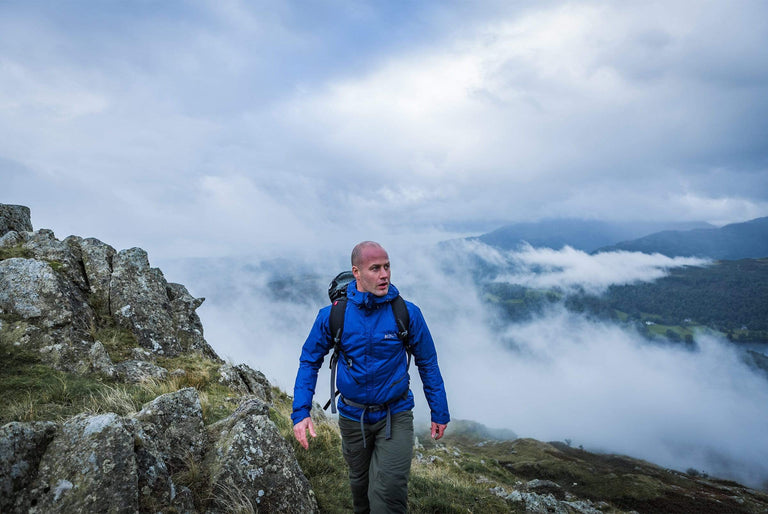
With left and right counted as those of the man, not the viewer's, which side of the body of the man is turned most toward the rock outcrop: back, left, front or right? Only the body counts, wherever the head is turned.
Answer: right

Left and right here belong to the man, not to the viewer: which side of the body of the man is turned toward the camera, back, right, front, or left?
front

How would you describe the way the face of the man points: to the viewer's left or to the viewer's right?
to the viewer's right
